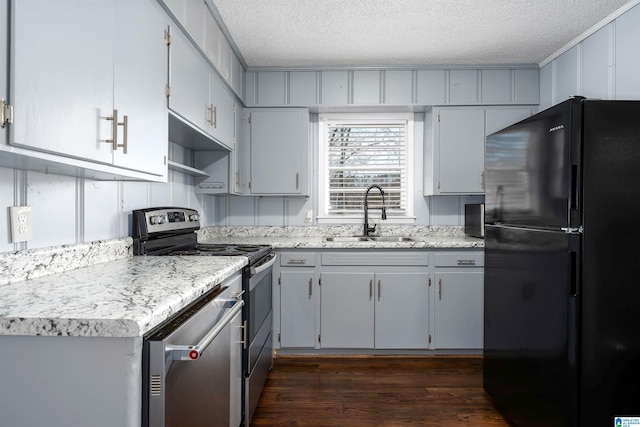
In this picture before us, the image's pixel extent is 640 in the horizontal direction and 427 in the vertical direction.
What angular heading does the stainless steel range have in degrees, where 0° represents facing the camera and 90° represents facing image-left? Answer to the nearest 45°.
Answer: approximately 315°

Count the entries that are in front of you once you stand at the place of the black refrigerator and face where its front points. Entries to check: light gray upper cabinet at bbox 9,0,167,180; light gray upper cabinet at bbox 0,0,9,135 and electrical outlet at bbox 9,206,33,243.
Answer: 3

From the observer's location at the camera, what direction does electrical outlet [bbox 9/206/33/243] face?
facing the viewer and to the right of the viewer

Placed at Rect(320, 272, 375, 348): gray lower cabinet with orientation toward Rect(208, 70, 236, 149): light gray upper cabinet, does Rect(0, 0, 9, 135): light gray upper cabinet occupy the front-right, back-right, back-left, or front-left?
front-left

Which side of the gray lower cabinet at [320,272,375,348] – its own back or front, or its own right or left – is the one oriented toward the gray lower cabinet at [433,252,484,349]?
left

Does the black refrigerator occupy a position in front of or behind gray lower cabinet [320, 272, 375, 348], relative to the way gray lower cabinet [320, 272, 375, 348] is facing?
in front

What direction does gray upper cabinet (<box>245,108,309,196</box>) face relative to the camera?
toward the camera

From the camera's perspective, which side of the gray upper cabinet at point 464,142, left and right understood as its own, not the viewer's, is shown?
front

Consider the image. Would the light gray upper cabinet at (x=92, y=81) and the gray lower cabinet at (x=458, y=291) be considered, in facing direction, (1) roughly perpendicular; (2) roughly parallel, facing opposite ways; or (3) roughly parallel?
roughly perpendicular

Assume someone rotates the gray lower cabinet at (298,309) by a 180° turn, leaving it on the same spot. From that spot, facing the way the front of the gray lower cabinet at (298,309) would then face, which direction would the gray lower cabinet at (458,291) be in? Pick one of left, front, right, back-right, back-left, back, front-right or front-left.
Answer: right

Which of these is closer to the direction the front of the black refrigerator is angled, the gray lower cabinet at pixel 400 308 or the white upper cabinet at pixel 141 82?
the white upper cabinet

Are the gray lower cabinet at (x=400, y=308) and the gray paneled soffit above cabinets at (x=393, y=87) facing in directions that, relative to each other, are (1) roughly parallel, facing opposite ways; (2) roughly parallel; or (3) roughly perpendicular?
roughly parallel

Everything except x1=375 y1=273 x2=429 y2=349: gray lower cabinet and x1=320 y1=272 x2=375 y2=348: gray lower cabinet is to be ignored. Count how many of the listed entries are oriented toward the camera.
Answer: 2
